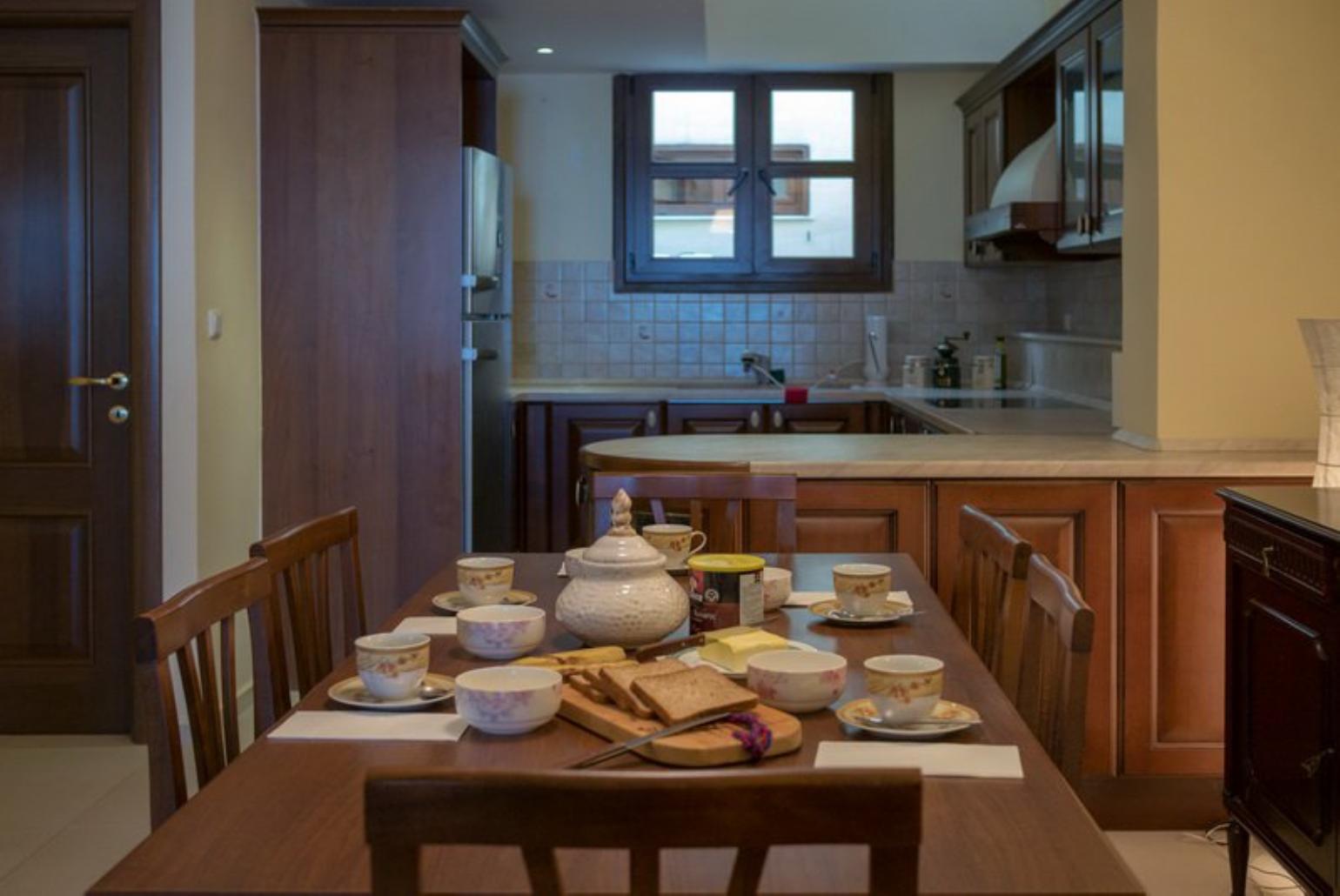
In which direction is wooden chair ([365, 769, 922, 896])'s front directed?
away from the camera

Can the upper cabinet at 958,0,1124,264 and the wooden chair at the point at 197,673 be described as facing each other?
no

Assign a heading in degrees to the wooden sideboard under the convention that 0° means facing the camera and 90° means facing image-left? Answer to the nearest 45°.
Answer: approximately 45°

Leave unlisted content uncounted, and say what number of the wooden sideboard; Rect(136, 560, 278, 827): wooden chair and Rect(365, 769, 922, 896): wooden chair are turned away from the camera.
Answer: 1

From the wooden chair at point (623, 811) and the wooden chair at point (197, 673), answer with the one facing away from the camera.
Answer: the wooden chair at point (623, 811)

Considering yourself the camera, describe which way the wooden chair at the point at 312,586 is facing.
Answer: facing the viewer and to the right of the viewer

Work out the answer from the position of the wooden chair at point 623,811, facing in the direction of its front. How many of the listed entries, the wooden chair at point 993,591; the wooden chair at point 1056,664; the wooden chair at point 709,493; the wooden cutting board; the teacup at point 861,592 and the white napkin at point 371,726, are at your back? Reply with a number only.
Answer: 0

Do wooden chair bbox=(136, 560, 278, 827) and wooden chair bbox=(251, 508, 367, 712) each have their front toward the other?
no

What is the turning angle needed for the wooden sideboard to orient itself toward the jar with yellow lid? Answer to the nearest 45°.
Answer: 0° — it already faces it

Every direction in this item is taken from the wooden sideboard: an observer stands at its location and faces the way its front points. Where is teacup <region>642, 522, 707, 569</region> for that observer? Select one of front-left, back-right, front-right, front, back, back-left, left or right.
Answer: front

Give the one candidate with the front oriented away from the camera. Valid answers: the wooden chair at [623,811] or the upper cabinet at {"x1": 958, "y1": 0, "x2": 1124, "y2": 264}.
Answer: the wooden chair

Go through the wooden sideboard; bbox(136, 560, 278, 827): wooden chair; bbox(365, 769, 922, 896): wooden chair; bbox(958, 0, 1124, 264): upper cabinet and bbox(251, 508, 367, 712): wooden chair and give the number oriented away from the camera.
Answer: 1

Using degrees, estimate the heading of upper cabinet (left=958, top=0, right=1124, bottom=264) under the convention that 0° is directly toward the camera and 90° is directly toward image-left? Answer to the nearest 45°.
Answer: approximately 90°

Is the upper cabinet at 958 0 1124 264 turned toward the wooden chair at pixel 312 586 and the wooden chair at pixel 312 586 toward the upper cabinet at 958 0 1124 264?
no
